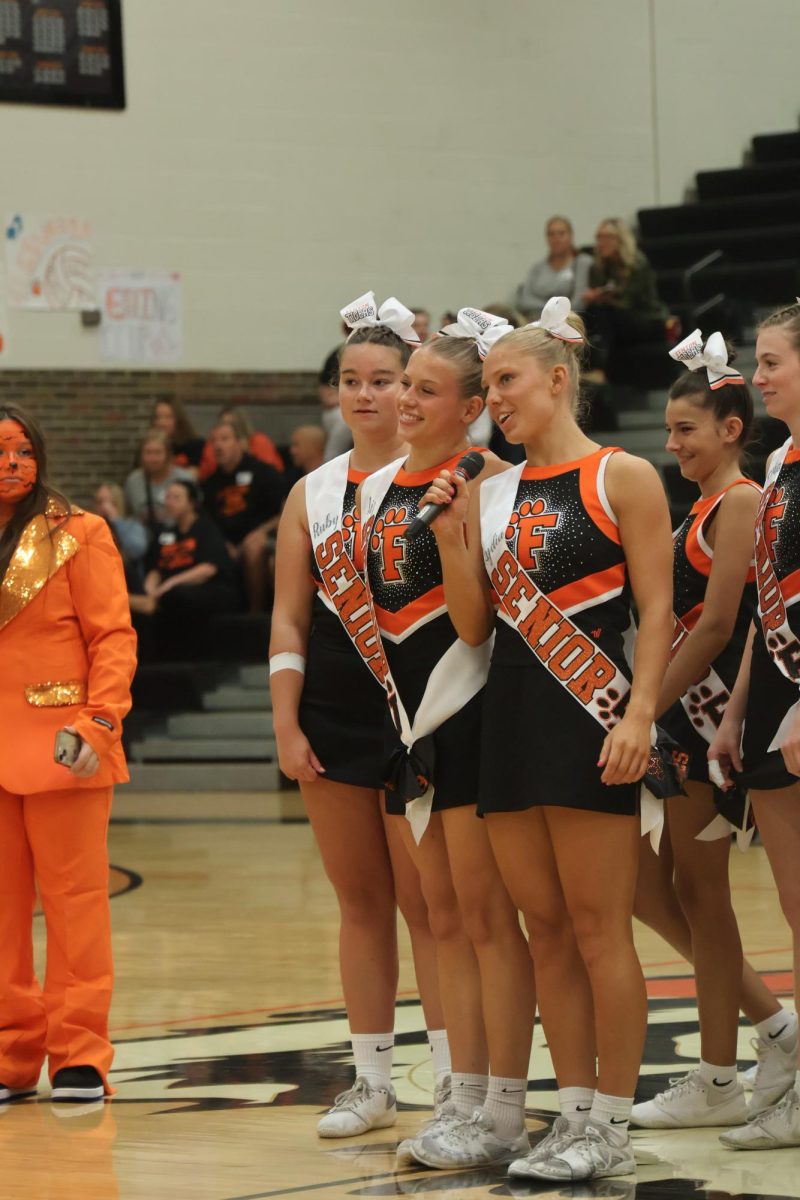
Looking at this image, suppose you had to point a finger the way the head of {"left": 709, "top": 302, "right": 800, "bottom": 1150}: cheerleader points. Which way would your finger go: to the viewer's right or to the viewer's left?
to the viewer's left

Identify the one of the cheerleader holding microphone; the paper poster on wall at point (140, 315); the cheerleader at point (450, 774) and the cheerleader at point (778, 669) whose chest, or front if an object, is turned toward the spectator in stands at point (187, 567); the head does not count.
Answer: the paper poster on wall

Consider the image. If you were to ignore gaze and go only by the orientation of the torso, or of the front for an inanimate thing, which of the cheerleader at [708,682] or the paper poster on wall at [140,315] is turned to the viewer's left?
the cheerleader

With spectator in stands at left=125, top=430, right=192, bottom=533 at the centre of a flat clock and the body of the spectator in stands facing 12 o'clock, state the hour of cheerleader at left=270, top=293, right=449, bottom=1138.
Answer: The cheerleader is roughly at 12 o'clock from the spectator in stands.

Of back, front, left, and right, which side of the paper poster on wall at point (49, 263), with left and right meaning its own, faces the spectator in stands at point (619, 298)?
left

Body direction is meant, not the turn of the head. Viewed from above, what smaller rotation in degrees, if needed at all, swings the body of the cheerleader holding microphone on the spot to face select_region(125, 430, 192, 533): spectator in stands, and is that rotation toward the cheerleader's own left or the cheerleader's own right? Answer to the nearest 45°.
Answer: approximately 135° to the cheerleader's own right

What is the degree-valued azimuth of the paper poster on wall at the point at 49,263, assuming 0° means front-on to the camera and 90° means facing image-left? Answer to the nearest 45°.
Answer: approximately 0°
